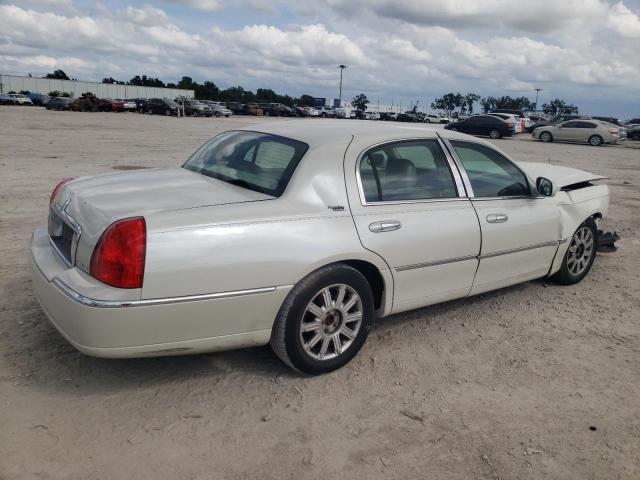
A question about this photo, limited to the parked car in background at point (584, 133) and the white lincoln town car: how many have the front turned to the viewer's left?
1

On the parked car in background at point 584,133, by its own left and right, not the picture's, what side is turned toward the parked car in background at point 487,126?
front

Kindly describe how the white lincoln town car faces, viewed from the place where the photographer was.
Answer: facing away from the viewer and to the right of the viewer

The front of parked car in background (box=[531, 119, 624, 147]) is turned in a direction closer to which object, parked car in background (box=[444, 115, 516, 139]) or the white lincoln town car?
the parked car in background

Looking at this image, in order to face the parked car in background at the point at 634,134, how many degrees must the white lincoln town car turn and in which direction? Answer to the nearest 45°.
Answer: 0° — it already faces it

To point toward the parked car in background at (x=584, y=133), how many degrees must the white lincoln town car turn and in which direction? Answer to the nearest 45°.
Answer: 0° — it already faces it

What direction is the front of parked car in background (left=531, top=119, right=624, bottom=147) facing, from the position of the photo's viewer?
facing to the left of the viewer

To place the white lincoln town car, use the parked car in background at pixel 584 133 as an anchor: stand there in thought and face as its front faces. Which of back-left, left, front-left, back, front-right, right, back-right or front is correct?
left
